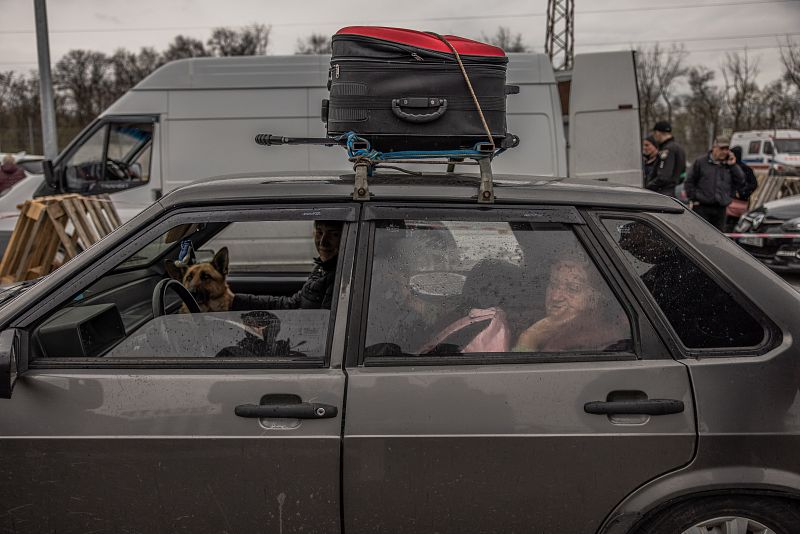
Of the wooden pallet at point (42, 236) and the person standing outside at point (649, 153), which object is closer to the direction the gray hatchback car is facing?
the wooden pallet

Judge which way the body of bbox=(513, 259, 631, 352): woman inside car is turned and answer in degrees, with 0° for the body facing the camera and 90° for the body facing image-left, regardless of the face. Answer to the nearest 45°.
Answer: approximately 45°

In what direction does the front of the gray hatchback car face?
to the viewer's left

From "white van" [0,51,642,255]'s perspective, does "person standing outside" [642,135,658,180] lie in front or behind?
behind

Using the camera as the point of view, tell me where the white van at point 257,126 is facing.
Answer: facing to the left of the viewer

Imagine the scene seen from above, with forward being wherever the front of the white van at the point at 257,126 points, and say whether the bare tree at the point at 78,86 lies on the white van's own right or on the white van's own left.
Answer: on the white van's own right

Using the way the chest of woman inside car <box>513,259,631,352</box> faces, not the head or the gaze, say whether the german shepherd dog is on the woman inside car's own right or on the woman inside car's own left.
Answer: on the woman inside car's own right
